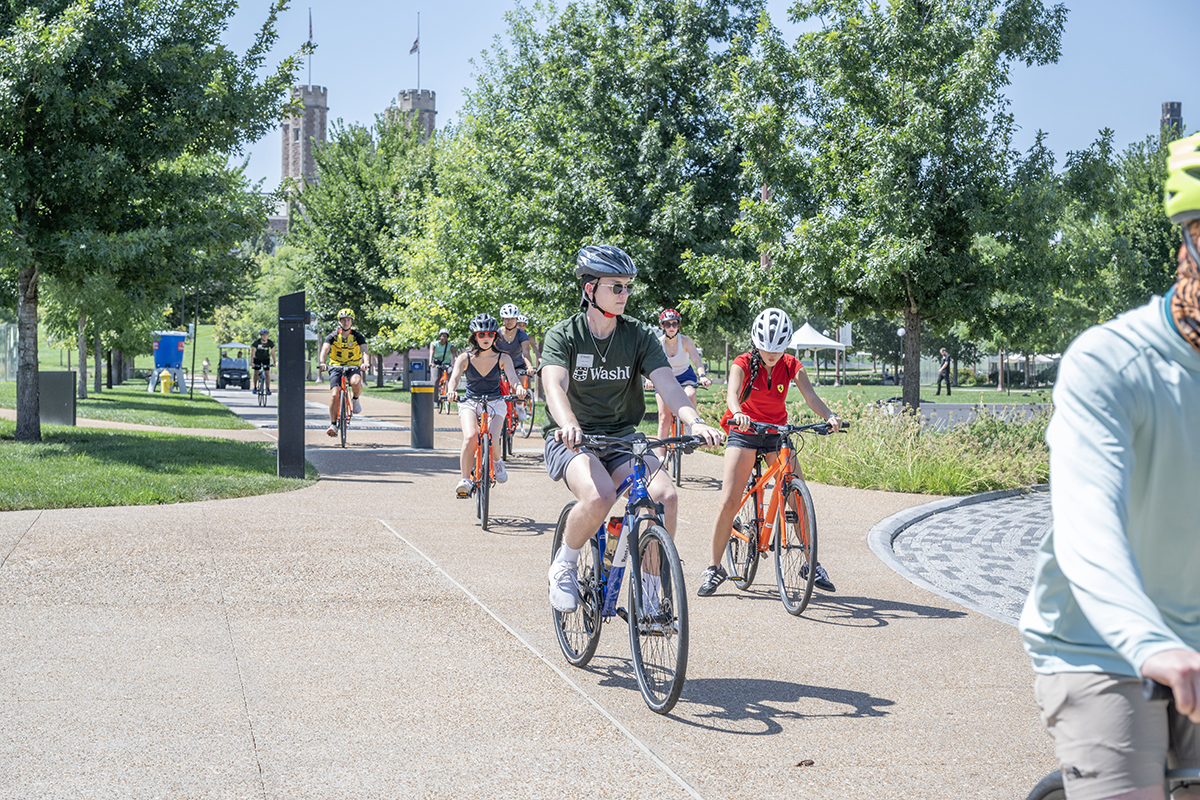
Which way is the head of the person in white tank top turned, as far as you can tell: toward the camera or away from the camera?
toward the camera

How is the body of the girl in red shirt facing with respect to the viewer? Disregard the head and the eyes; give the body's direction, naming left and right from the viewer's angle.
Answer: facing the viewer

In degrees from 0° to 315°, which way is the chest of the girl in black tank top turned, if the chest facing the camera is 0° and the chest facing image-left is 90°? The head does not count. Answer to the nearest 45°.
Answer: approximately 0°

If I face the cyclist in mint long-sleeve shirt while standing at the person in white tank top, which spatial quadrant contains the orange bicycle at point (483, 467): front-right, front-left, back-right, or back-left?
front-right

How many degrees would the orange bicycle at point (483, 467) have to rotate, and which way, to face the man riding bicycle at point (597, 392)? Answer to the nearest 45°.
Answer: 0° — it already faces them

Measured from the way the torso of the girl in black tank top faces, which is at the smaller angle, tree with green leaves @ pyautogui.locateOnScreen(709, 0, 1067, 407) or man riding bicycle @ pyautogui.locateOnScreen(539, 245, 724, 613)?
the man riding bicycle

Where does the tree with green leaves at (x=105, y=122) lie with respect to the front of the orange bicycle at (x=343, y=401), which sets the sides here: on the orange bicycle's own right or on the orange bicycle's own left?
on the orange bicycle's own right

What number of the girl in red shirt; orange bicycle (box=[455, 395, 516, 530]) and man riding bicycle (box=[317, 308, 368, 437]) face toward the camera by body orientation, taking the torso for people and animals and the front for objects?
3

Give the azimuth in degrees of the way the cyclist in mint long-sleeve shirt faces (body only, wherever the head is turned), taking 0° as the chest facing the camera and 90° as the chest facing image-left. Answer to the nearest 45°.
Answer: approximately 315°

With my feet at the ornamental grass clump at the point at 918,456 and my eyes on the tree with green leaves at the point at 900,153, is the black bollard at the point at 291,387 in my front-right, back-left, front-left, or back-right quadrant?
back-left

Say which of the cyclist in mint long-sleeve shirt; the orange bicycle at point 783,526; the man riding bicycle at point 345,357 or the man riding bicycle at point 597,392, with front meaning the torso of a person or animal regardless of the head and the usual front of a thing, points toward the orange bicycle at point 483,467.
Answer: the man riding bicycle at point 345,357

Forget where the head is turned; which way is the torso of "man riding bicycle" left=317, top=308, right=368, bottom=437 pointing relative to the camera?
toward the camera

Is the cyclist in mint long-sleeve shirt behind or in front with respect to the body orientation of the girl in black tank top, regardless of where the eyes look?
in front

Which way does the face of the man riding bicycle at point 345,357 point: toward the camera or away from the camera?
toward the camera

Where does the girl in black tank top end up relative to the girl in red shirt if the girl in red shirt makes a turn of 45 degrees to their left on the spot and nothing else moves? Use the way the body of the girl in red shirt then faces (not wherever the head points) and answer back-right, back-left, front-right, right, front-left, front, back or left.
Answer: back

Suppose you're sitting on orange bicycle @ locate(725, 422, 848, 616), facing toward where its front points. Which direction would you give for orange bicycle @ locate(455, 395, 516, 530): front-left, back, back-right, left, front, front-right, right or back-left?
back

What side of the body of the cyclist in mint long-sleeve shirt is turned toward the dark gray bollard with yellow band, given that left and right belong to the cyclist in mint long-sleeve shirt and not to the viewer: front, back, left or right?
back

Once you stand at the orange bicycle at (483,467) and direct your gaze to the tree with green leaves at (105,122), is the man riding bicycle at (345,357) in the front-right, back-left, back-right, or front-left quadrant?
front-right

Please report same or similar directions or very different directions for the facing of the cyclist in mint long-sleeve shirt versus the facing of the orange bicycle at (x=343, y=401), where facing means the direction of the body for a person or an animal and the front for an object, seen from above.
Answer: same or similar directions
